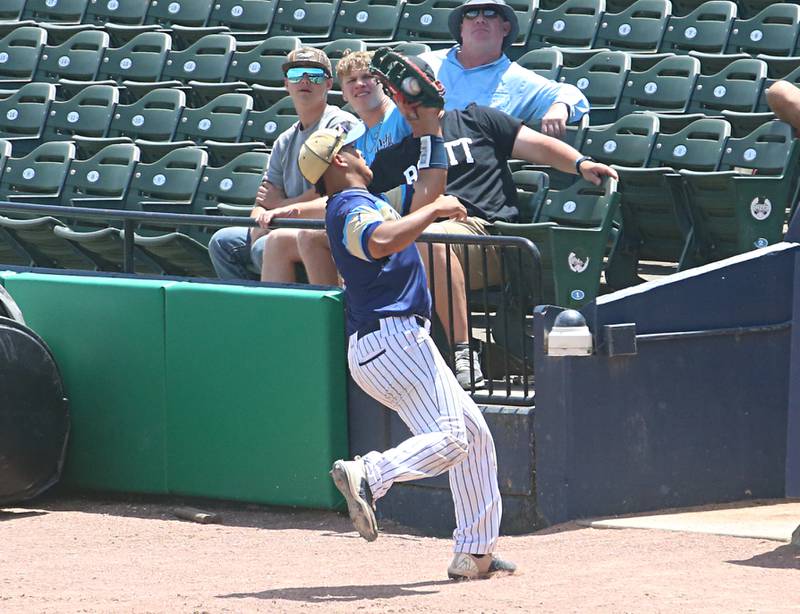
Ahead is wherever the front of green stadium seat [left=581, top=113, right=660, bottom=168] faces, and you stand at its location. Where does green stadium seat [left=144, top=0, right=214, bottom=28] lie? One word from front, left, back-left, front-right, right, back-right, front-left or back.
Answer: right

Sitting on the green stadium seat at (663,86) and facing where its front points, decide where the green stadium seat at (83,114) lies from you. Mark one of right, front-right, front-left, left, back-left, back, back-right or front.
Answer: front-right

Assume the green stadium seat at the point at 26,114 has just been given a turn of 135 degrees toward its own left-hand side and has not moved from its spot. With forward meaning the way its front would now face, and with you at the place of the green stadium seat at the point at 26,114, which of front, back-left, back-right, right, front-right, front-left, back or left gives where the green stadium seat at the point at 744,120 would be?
front-right

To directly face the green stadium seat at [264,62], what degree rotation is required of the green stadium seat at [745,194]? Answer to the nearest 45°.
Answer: approximately 90° to its right

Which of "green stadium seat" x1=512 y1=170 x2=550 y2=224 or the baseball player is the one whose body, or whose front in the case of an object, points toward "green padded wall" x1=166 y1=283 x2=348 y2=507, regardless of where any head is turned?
the green stadium seat

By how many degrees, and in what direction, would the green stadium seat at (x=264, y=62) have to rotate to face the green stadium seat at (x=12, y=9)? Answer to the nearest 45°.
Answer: approximately 90° to its right
